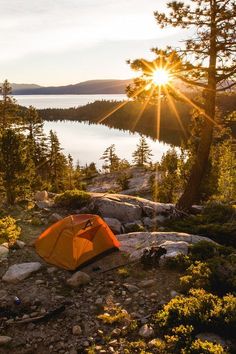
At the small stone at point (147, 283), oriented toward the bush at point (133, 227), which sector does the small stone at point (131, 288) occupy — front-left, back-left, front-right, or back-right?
back-left

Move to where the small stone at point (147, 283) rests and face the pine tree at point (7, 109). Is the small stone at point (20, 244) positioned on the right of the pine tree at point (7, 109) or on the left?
left

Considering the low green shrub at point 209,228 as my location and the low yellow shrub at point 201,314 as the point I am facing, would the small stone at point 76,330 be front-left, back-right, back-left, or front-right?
front-right

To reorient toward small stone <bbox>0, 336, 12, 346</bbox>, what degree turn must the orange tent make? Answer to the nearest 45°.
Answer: approximately 45° to its right

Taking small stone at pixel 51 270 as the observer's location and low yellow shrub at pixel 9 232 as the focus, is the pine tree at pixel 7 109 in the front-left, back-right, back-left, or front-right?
front-right
